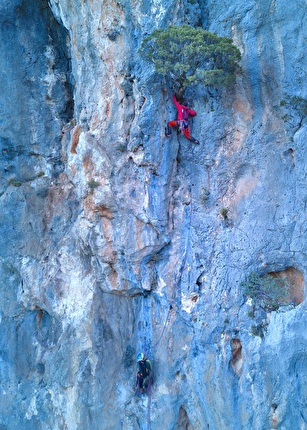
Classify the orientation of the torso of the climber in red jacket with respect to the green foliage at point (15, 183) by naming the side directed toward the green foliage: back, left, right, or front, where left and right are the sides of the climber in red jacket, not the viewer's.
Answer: left

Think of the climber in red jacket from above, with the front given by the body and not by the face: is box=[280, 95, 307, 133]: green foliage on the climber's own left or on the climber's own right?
on the climber's own right

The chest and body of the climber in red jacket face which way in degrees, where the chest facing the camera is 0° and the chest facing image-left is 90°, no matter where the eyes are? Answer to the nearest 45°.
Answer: approximately 180°
